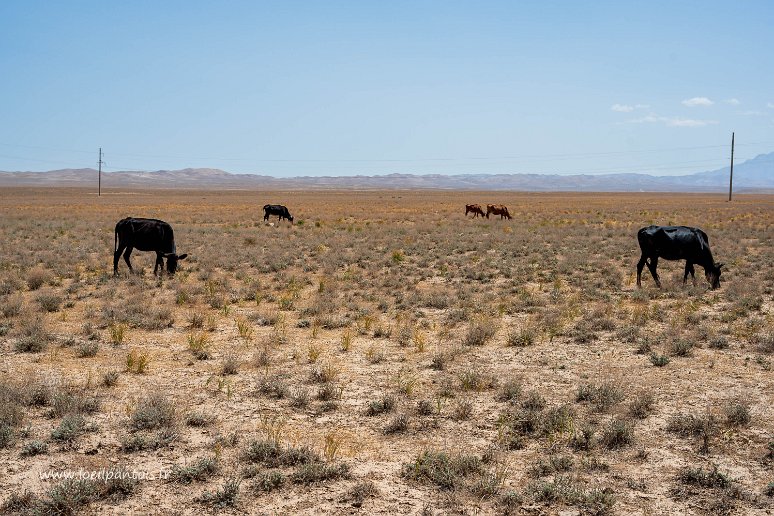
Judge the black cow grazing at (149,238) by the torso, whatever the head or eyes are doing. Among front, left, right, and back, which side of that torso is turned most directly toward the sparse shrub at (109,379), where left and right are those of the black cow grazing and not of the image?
right

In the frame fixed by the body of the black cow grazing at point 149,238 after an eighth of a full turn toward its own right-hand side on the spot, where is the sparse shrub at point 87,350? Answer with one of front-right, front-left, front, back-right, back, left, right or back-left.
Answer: front-right

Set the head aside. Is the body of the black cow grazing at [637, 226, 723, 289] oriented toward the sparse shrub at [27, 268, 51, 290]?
no

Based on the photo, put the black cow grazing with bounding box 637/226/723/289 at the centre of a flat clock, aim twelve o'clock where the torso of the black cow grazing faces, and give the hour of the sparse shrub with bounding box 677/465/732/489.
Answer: The sparse shrub is roughly at 3 o'clock from the black cow grazing.

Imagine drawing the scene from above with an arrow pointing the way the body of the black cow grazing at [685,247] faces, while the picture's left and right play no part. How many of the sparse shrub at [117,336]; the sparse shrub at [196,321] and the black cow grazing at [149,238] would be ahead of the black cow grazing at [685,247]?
0

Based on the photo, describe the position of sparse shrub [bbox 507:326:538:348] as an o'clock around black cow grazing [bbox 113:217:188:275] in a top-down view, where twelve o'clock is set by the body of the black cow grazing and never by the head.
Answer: The sparse shrub is roughly at 2 o'clock from the black cow grazing.

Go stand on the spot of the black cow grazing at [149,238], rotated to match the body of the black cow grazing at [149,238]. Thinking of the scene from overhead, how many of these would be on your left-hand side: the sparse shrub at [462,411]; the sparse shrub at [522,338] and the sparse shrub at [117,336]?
0

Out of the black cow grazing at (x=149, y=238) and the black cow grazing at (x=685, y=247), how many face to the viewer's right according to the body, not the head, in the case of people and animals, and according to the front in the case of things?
2

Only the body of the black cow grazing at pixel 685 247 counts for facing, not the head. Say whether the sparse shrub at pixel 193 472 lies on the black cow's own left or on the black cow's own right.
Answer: on the black cow's own right

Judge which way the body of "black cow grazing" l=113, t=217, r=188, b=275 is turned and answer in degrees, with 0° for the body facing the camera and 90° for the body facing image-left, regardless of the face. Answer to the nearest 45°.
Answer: approximately 270°

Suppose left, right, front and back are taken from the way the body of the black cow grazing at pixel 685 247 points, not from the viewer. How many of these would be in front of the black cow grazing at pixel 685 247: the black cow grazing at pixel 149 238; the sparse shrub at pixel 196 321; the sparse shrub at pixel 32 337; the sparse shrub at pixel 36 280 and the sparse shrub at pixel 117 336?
0

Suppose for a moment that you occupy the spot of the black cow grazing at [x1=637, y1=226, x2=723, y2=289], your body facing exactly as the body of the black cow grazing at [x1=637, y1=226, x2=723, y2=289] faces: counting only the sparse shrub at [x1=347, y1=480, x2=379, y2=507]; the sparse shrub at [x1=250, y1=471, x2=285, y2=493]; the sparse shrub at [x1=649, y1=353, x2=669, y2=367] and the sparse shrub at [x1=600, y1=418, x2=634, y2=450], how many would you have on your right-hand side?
4

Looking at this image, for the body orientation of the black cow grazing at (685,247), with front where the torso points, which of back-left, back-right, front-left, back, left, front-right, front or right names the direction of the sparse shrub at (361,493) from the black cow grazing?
right

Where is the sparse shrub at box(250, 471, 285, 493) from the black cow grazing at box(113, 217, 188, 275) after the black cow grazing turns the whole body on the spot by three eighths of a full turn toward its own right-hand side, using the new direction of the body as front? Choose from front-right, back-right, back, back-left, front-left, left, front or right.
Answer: front-left

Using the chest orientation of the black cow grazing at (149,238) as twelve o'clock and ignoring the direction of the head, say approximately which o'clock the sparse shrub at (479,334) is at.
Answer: The sparse shrub is roughly at 2 o'clock from the black cow grazing.

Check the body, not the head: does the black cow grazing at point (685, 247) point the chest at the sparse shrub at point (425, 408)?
no

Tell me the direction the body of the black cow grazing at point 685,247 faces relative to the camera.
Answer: to the viewer's right
